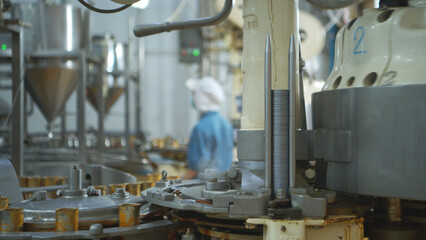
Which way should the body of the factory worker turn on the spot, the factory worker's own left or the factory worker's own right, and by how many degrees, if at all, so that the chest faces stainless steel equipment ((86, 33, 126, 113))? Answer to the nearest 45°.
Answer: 0° — they already face it

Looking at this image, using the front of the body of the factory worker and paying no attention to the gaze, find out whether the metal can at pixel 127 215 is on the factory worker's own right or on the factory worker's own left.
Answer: on the factory worker's own left

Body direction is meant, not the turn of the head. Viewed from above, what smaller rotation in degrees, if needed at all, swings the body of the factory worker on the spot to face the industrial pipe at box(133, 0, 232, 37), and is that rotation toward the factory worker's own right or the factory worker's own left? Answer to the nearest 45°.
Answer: approximately 135° to the factory worker's own left
